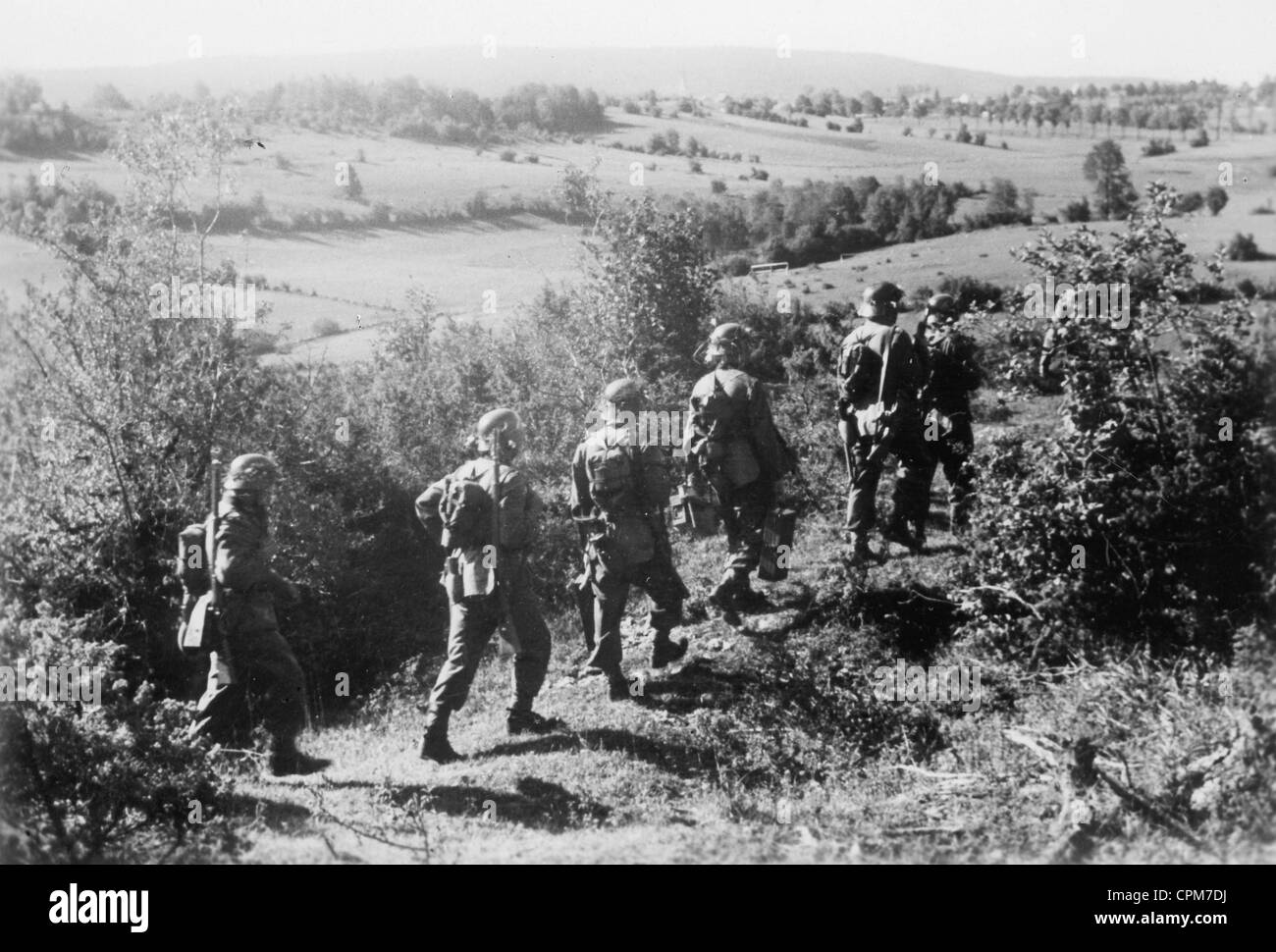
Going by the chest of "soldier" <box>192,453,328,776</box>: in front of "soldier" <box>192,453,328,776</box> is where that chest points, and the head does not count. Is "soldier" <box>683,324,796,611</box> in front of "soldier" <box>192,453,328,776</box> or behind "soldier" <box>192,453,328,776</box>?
in front

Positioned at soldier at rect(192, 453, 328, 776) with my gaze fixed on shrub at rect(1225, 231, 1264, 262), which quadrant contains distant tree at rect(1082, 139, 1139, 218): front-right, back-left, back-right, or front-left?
front-left

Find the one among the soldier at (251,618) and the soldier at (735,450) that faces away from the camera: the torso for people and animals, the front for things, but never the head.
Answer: the soldier at (735,450)

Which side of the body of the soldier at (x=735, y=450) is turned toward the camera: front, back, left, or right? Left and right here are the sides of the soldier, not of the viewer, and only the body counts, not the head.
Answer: back

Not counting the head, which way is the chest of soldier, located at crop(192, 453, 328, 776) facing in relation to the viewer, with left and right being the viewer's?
facing to the right of the viewer

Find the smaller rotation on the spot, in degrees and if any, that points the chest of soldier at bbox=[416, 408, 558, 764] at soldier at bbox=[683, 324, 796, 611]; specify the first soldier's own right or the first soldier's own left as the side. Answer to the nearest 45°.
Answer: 0° — they already face them

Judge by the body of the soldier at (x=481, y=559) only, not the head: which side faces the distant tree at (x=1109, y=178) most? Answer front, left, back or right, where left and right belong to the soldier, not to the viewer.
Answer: front

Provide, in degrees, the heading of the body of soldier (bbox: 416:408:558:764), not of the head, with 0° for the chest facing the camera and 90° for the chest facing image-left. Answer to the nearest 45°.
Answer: approximately 225°
